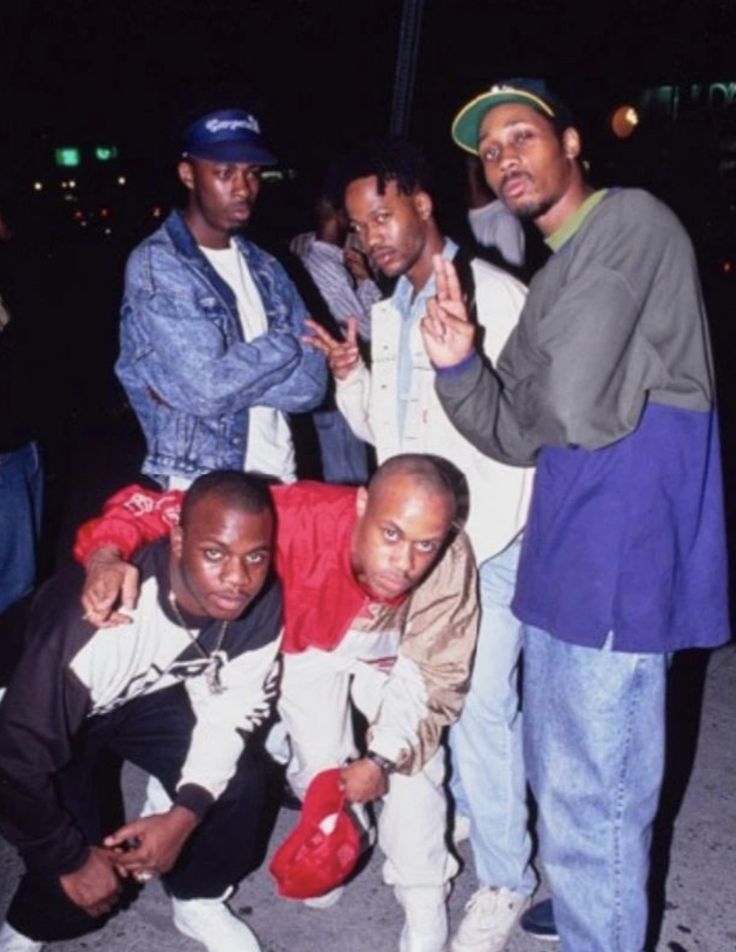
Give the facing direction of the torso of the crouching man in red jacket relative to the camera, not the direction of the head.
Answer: toward the camera

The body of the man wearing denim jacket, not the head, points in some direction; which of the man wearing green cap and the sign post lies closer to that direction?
the man wearing green cap

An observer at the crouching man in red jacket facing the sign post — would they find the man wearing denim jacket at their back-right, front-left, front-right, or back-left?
front-left

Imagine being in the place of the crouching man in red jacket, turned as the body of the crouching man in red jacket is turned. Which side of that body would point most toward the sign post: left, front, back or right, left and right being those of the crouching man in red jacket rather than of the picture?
back

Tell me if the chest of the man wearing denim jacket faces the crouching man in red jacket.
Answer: yes

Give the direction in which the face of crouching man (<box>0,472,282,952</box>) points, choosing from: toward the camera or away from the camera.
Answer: toward the camera

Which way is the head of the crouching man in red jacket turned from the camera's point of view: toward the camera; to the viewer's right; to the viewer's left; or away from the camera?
toward the camera

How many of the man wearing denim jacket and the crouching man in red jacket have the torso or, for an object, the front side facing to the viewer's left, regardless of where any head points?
0

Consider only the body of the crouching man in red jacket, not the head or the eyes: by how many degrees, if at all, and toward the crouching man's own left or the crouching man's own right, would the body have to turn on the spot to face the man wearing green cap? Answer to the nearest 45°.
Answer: approximately 45° to the crouching man's own left

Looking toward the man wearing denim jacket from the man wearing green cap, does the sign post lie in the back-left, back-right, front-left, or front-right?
front-right

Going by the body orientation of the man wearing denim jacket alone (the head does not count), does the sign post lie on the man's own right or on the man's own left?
on the man's own left

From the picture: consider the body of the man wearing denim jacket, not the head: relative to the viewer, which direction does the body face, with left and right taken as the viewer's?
facing the viewer and to the right of the viewer
